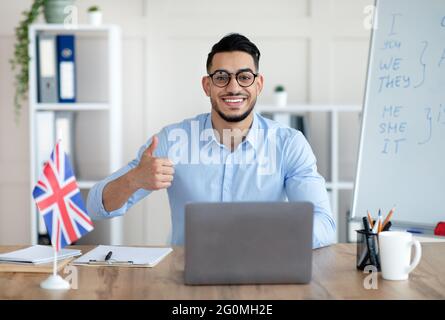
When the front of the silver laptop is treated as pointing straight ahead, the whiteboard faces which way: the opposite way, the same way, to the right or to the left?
the opposite way

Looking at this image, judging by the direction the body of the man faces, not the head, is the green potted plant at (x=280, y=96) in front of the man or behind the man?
behind

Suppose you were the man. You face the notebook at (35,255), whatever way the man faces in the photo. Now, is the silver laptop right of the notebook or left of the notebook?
left

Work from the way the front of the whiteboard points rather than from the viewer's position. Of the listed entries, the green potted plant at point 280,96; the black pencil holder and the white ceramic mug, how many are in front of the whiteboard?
2

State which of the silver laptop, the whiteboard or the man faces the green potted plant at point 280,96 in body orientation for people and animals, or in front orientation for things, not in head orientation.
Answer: the silver laptop

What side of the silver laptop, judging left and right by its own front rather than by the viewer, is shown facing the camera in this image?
back

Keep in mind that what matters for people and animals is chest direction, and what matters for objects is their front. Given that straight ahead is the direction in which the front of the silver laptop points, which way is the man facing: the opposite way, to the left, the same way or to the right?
the opposite way

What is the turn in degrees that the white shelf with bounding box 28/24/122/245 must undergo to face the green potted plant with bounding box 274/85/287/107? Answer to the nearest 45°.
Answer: approximately 90° to its left

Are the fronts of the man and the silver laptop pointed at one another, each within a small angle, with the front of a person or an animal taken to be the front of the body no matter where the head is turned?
yes
